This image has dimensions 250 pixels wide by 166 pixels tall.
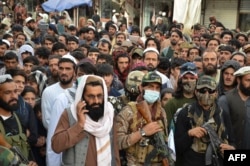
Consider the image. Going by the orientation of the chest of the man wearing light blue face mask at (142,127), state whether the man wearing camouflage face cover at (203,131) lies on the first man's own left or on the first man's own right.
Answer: on the first man's own left

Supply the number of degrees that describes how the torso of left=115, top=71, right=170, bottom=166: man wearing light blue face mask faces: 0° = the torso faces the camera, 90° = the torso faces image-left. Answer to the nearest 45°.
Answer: approximately 315°

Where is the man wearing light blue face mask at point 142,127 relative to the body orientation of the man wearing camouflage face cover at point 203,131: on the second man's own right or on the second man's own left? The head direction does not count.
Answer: on the second man's own right

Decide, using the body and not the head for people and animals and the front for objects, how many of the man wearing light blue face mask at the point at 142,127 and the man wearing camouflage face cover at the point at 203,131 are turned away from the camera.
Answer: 0
